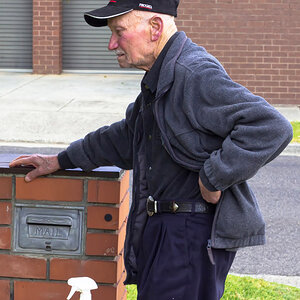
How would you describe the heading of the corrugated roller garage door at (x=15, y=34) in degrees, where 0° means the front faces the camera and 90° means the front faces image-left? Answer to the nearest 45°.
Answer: approximately 0°

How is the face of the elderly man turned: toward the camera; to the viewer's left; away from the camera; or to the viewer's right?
to the viewer's left

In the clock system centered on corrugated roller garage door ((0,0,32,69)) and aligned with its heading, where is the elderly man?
The elderly man is roughly at 12 o'clock from the corrugated roller garage door.
